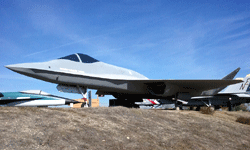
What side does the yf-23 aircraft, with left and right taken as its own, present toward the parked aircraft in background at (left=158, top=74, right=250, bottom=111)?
back

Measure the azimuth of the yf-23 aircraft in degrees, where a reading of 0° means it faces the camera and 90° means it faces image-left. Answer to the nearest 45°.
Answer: approximately 45°
